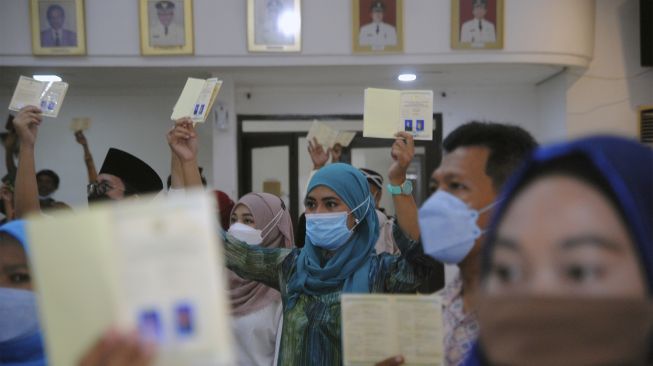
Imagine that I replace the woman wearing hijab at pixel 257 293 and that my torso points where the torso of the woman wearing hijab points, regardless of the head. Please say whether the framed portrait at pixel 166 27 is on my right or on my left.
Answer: on my right

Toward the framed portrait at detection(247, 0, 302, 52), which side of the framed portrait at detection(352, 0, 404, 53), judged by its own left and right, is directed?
right

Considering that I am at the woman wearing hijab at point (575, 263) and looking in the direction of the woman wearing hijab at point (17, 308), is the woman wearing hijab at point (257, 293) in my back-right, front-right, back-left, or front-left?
front-right

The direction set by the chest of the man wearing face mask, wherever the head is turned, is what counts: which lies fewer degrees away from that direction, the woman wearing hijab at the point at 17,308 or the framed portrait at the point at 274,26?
the woman wearing hijab

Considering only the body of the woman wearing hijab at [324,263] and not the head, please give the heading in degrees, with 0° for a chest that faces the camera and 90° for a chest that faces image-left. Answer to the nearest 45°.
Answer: approximately 45°

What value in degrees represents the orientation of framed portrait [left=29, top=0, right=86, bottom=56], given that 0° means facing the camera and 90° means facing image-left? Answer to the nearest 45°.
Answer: approximately 0°

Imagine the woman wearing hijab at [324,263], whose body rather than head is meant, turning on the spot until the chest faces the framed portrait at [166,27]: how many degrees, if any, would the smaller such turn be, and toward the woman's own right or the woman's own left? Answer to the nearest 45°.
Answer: approximately 135° to the woman's own right

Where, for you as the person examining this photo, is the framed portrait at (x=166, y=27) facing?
facing the viewer

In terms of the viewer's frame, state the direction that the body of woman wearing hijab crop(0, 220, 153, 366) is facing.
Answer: toward the camera

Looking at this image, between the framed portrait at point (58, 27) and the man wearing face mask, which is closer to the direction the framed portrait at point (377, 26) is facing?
the man wearing face mask

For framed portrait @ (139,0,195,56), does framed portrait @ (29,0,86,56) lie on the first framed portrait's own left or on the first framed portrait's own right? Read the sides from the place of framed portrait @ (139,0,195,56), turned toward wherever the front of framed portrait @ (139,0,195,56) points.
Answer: on the first framed portrait's own right

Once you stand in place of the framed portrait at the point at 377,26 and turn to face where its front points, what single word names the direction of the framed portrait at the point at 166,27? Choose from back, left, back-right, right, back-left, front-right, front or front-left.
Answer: right

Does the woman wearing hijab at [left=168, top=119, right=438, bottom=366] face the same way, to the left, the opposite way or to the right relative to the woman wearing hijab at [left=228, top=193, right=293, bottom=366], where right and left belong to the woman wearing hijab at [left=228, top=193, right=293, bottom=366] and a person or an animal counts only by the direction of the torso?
the same way

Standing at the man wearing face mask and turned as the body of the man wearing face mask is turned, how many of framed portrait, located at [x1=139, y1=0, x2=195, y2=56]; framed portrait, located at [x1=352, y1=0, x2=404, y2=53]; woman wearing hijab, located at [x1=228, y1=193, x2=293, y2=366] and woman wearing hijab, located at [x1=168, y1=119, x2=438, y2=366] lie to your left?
0

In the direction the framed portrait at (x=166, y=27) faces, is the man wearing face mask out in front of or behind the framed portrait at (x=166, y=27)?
in front

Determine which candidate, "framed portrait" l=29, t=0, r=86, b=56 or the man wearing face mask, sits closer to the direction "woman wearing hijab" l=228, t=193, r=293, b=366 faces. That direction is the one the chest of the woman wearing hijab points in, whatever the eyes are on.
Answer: the man wearing face mask

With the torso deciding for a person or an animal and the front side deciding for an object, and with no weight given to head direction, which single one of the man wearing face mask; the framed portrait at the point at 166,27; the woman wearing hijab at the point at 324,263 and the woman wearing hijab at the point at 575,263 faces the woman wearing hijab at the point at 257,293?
the framed portrait

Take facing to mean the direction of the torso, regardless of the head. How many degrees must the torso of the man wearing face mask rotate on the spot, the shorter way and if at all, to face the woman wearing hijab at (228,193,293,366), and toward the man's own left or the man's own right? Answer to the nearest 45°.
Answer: approximately 90° to the man's own right

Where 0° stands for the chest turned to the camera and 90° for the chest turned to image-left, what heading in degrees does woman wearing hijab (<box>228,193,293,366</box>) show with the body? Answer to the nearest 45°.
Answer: approximately 45°

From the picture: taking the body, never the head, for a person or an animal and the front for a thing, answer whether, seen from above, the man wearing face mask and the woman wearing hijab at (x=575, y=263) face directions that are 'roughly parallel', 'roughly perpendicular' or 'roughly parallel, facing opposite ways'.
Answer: roughly parallel

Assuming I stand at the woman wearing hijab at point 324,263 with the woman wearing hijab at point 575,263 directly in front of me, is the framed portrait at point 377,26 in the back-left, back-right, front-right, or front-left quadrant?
back-left

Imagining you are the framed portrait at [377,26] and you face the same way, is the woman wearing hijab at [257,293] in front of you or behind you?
in front

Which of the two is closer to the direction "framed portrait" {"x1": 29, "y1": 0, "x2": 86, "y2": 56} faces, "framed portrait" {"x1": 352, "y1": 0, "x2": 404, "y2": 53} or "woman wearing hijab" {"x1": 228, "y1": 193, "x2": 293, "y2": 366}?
the woman wearing hijab
